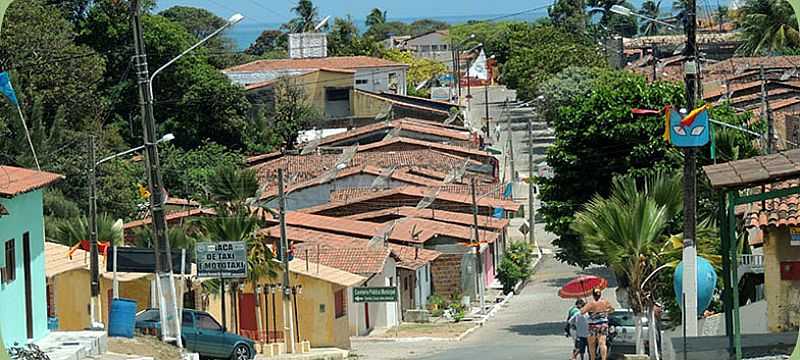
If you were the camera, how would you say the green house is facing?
facing the viewer and to the right of the viewer

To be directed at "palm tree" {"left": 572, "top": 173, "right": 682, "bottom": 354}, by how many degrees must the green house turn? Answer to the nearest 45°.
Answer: approximately 45° to its left

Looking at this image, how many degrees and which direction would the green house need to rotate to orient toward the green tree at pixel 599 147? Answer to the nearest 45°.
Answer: approximately 90° to its left

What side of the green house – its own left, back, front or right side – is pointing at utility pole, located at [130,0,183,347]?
left

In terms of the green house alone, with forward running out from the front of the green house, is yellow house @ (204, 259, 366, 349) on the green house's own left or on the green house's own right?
on the green house's own left

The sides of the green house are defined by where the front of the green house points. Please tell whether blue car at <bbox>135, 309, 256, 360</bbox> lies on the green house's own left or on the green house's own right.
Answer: on the green house's own left

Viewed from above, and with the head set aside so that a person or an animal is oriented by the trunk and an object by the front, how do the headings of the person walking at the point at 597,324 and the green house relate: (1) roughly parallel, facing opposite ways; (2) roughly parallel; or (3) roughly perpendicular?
roughly perpendicular
